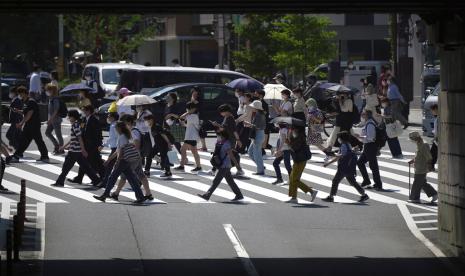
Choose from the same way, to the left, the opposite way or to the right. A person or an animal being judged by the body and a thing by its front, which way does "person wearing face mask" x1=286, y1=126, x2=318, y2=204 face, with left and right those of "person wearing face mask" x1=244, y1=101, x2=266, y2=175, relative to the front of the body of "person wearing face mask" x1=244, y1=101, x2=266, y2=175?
the same way

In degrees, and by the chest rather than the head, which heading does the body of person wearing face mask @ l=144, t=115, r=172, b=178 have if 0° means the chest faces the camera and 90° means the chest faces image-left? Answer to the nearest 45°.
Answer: approximately 90°

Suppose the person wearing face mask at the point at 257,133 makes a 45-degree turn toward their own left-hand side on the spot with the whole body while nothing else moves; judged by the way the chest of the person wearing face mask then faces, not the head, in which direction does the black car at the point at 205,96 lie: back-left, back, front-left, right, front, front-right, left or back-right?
back-right

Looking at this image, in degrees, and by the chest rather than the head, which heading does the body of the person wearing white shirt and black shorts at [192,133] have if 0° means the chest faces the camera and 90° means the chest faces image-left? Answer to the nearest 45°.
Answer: approximately 90°

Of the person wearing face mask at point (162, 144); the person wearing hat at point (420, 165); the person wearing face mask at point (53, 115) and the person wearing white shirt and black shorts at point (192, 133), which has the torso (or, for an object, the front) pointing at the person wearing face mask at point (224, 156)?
the person wearing hat at point (420, 165)

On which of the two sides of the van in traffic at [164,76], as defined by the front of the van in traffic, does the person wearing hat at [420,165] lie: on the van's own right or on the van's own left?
on the van's own right

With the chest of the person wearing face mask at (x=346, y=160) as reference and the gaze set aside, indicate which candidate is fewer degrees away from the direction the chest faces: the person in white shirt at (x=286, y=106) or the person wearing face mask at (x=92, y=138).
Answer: the person wearing face mask

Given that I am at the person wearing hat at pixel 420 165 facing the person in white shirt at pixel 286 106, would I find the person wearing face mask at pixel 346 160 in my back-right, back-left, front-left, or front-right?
front-left

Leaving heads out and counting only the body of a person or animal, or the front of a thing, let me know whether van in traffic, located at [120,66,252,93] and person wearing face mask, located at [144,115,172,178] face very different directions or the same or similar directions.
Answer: very different directions

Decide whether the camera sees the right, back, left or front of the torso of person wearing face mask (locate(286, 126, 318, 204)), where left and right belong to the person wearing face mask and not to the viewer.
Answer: left

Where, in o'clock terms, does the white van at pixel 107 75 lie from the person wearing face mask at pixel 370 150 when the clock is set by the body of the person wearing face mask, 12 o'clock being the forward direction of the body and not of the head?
The white van is roughly at 2 o'clock from the person wearing face mask.

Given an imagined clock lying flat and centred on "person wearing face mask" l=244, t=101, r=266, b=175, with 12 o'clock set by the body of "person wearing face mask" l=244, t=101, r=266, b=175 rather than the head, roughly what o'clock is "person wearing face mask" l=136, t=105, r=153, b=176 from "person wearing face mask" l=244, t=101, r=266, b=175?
"person wearing face mask" l=136, t=105, r=153, b=176 is roughly at 11 o'clock from "person wearing face mask" l=244, t=101, r=266, b=175.
